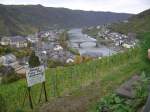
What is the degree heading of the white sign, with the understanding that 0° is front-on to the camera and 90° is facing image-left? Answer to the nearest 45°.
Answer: approximately 315°
